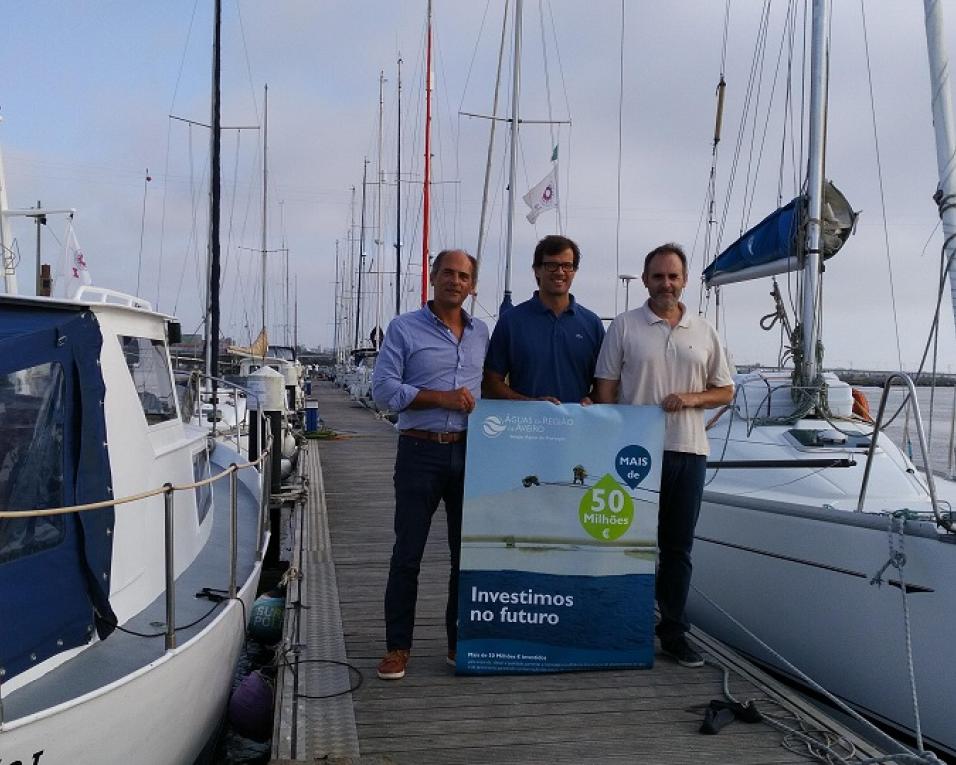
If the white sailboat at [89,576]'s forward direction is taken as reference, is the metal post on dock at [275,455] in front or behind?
in front

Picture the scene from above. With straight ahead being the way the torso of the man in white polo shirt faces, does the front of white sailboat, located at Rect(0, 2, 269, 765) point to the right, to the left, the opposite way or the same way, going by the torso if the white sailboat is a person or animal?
the opposite way

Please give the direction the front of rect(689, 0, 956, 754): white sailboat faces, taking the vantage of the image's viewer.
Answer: facing the viewer and to the right of the viewer

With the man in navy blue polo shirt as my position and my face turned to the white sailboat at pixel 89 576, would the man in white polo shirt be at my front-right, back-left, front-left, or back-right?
back-left

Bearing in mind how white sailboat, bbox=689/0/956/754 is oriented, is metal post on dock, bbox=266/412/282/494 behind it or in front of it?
behind

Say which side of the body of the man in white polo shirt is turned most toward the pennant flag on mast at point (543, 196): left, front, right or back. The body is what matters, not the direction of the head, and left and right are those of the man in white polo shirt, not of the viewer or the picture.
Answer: back

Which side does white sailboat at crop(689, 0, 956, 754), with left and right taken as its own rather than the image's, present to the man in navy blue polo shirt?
right

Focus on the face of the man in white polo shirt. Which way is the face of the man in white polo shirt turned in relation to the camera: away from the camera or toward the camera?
toward the camera

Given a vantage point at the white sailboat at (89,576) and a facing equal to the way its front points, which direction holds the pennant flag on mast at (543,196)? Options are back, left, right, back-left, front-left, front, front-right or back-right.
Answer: front

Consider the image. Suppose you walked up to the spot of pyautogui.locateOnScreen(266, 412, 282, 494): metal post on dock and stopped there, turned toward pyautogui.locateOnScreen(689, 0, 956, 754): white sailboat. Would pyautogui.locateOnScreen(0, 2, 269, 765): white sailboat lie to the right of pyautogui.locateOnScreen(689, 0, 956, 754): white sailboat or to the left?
right

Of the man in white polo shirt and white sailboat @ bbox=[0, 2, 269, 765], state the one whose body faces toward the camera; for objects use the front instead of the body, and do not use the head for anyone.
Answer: the man in white polo shirt

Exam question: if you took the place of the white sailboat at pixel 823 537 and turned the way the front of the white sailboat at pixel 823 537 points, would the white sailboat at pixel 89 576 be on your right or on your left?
on your right

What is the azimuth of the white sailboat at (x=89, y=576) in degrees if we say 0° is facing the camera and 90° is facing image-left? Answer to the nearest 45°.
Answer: approximately 225°

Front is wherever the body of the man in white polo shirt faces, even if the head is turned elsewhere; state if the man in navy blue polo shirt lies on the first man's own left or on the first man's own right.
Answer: on the first man's own right

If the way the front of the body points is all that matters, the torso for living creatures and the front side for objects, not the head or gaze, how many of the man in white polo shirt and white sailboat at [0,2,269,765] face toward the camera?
1

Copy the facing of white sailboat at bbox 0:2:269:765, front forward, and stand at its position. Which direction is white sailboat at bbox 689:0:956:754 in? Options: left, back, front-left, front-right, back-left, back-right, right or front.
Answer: front-right

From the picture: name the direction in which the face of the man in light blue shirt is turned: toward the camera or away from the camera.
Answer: toward the camera

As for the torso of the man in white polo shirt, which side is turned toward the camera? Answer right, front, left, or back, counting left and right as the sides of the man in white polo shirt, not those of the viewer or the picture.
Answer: front
